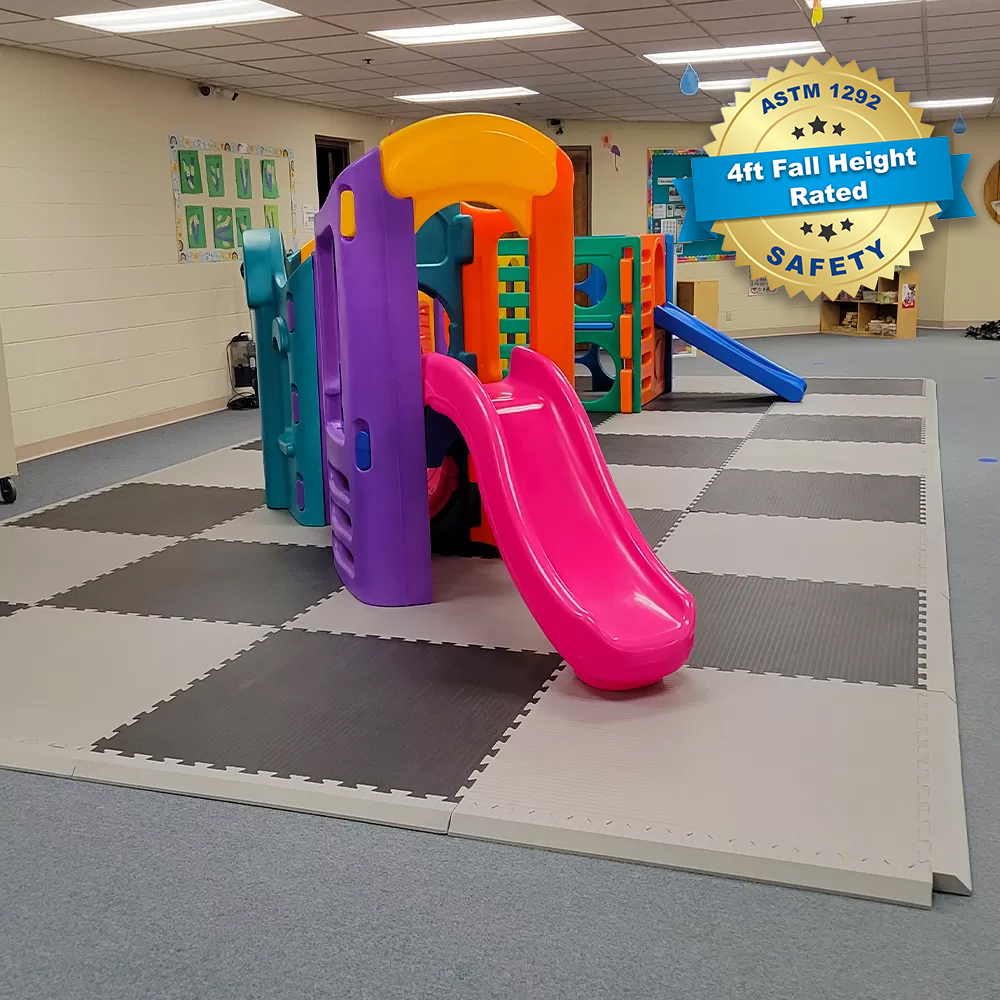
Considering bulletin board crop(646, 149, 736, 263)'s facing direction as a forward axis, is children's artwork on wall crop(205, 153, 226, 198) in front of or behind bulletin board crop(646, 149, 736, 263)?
in front

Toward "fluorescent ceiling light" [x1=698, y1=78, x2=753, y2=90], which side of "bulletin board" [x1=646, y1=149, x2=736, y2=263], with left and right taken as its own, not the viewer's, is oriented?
front

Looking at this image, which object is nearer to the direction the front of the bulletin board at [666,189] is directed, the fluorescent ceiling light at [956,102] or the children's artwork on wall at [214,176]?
the children's artwork on wall

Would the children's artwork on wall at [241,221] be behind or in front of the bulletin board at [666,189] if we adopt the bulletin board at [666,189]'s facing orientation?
in front

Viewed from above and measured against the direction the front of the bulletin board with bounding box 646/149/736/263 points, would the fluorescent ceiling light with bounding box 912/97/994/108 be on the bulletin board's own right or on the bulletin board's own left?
on the bulletin board's own left

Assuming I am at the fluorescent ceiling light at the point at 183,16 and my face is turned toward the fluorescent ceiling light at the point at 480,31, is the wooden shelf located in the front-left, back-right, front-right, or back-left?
front-left

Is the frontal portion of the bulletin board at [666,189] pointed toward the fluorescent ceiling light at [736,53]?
yes

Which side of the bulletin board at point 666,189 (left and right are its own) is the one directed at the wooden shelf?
left

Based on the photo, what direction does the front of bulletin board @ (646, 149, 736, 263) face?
toward the camera

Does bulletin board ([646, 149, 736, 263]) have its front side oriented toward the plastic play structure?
yes

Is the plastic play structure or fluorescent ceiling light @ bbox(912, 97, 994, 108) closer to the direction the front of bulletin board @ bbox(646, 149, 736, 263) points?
the plastic play structure
